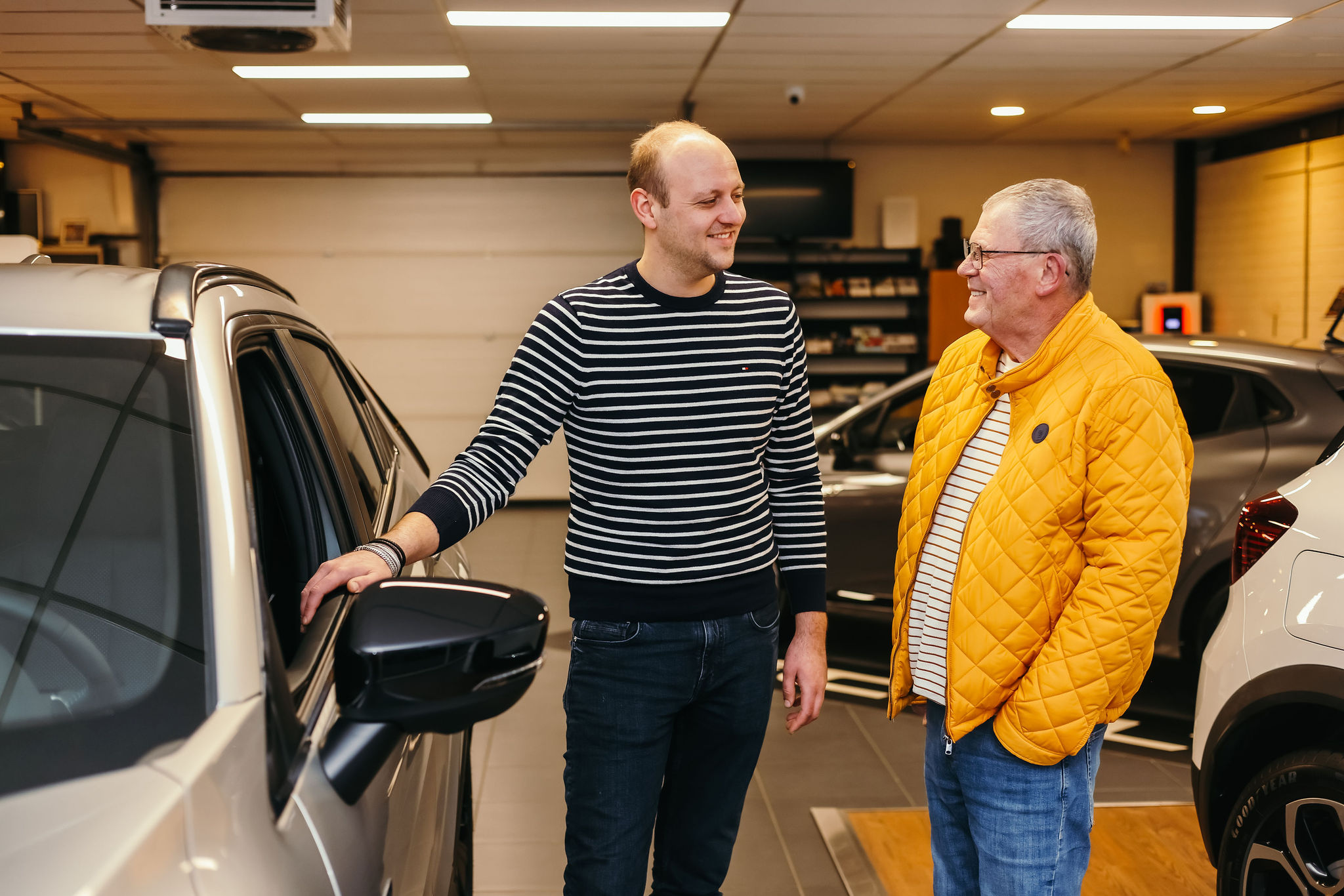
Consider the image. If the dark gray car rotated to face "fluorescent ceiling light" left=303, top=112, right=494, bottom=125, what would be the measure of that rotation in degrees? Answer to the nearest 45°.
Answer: approximately 45° to its right

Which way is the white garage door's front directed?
toward the camera

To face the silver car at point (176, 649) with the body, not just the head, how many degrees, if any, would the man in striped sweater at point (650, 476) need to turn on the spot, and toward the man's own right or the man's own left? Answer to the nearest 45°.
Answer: approximately 90° to the man's own right

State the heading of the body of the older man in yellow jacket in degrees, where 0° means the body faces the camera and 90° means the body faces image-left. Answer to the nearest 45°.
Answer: approximately 45°

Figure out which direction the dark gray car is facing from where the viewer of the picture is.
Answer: facing to the left of the viewer

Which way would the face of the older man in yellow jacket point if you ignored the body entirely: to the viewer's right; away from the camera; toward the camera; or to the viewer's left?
to the viewer's left

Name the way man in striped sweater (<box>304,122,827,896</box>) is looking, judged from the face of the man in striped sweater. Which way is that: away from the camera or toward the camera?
toward the camera

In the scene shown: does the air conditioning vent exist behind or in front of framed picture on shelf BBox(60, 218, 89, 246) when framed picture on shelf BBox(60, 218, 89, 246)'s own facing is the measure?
in front

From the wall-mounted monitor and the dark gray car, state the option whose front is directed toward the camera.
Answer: the wall-mounted monitor

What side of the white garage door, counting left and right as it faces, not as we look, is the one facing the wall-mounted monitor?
left

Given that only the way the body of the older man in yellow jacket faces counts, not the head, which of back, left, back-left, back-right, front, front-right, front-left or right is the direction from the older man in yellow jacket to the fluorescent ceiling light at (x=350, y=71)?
right

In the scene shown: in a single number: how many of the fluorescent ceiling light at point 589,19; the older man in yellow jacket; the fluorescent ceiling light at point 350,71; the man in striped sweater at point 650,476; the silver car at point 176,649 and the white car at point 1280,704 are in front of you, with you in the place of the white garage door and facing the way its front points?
6

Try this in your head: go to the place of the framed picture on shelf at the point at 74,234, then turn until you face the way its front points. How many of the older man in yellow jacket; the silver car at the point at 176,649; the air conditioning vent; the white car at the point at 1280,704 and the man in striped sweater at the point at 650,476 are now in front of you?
5

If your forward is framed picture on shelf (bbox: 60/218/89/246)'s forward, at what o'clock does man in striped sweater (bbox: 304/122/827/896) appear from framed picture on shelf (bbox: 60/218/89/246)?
The man in striped sweater is roughly at 12 o'clock from the framed picture on shelf.
